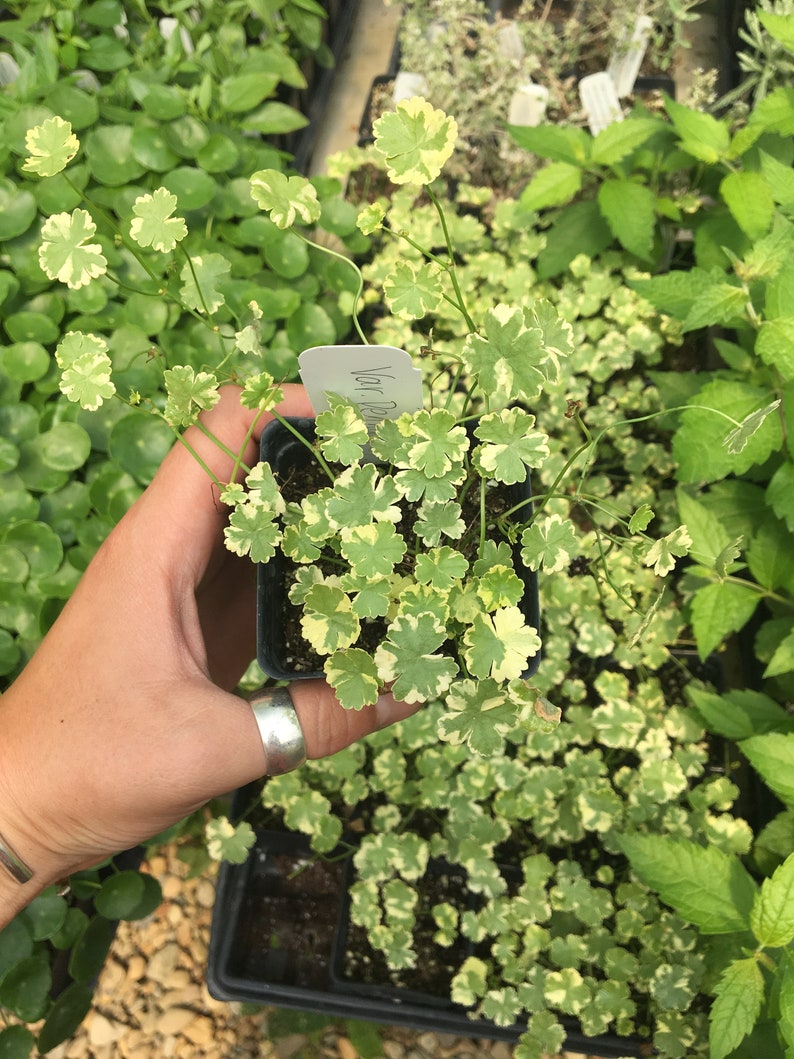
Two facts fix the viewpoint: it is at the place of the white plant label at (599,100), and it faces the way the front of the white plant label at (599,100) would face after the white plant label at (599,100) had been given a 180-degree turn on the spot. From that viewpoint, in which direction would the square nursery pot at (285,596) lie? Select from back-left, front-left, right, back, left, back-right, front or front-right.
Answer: back

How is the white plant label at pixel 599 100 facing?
toward the camera

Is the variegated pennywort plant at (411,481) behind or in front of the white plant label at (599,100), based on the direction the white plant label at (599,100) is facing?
in front

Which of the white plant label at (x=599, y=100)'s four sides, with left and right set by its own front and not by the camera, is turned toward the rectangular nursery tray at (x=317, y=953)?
front
